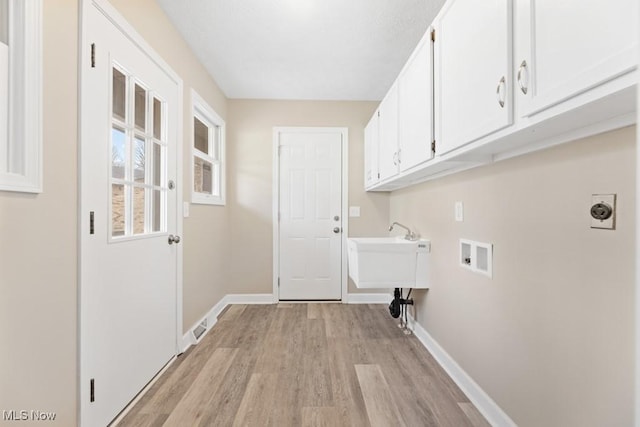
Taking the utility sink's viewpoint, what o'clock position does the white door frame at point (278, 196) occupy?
The white door frame is roughly at 1 o'clock from the utility sink.

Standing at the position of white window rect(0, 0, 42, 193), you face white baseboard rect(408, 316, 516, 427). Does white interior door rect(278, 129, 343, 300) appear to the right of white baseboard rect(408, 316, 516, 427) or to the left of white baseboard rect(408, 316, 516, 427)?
left

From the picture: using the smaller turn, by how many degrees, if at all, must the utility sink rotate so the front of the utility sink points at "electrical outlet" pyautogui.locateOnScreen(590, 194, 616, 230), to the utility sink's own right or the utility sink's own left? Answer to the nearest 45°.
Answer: approximately 135° to the utility sink's own left

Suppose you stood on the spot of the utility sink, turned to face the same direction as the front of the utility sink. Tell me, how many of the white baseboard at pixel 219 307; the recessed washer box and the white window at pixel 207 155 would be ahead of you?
2

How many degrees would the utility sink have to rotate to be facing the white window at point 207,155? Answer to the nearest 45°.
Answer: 0° — it already faces it

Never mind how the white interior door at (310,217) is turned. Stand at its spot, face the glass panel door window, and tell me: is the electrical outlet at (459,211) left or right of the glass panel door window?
left

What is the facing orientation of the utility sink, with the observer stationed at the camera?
facing to the left of the viewer

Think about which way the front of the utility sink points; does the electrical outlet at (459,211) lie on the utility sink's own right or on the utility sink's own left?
on the utility sink's own left

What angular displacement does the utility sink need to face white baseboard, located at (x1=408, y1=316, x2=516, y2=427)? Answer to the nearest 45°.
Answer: approximately 135° to its left

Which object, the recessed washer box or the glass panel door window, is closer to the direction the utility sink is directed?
the glass panel door window
